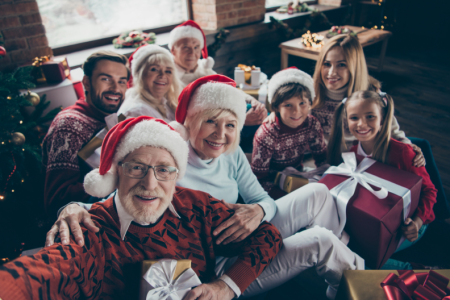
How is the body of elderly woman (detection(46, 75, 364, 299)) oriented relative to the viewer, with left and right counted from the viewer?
facing the viewer and to the right of the viewer

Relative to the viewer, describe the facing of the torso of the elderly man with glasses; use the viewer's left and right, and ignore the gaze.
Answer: facing the viewer

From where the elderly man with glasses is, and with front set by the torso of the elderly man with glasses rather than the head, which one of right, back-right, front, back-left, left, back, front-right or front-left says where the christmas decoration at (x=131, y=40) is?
back

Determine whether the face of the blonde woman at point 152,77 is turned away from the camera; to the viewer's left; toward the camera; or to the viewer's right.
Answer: toward the camera

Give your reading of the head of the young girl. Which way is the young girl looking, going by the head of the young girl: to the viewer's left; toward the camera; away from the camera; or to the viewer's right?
toward the camera

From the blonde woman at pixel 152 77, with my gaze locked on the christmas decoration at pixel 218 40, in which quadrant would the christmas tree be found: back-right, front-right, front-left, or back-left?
back-left

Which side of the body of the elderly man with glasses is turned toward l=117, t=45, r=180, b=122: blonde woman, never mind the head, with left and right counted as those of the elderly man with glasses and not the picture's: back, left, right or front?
back

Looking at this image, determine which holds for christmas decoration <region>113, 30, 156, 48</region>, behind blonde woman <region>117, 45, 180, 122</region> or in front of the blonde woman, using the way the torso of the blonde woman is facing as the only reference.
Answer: behind

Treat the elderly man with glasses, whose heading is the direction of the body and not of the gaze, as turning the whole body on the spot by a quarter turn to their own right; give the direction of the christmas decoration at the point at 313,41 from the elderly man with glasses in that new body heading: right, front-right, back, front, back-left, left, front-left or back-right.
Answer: back-right

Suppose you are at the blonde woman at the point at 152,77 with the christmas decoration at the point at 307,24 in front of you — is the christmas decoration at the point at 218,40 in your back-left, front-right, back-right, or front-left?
front-left

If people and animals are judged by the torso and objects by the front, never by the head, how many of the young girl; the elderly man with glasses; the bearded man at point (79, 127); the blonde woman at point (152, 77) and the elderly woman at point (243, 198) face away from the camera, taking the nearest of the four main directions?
0

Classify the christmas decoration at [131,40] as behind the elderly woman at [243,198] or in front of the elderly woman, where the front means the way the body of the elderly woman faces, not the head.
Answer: behind

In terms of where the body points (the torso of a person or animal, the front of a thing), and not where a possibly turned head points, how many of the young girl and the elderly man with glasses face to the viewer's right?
0

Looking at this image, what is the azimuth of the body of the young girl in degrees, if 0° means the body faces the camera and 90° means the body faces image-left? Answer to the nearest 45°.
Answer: approximately 45°
